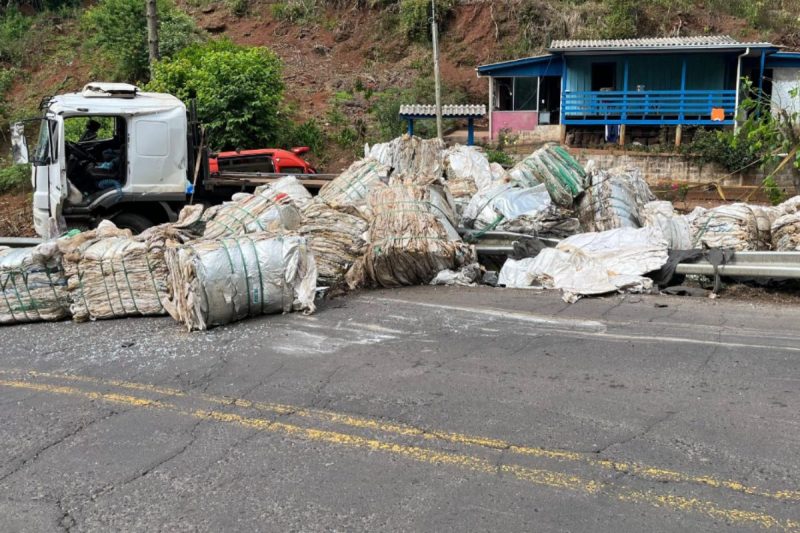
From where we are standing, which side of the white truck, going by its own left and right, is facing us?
left

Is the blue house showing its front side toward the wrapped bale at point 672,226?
yes

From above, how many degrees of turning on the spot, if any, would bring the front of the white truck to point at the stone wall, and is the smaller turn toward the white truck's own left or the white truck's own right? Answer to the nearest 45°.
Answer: approximately 135° to the white truck's own right

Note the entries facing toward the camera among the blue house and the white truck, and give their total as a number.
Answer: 1

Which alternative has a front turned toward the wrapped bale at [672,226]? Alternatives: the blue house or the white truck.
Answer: the blue house

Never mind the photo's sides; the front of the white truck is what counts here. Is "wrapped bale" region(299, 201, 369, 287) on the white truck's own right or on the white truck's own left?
on the white truck's own left

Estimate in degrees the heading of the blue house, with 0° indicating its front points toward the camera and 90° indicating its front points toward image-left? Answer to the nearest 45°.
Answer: approximately 0°

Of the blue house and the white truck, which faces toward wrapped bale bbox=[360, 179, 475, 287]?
the blue house

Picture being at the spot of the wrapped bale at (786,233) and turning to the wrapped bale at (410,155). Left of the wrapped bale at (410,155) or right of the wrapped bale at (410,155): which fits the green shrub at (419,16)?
right

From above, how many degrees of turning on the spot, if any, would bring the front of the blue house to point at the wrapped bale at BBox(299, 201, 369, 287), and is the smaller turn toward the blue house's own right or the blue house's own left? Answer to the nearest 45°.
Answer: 0° — it already faces it

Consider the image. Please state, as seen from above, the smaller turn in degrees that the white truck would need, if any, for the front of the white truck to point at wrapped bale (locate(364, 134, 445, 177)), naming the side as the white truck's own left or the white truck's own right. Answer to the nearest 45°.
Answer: approximately 180°

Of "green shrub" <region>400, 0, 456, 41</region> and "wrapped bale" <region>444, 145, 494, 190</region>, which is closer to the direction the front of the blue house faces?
the wrapped bale

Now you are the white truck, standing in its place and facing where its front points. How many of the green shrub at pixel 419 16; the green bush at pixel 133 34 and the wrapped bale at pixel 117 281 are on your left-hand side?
1

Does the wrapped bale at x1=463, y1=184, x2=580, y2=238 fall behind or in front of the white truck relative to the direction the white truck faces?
behind

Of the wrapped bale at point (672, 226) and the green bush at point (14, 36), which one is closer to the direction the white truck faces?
the green bush

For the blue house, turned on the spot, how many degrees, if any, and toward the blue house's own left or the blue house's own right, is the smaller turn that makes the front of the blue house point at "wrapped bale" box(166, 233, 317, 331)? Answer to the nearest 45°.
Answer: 0° — it already faces it

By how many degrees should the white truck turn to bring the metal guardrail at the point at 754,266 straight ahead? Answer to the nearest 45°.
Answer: approximately 135° to its left
